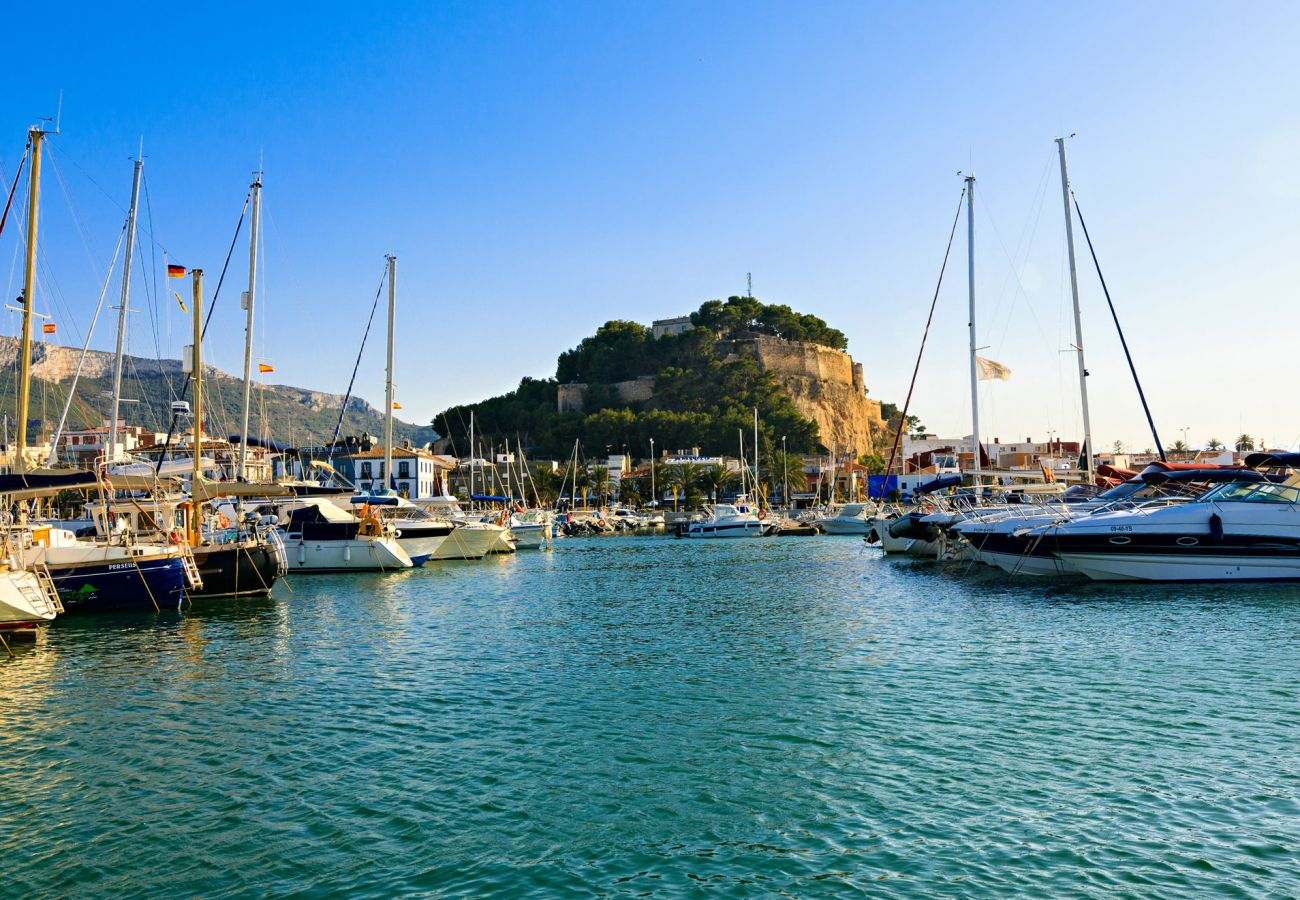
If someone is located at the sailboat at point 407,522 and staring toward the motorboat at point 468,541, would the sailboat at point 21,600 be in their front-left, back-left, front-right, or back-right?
back-right

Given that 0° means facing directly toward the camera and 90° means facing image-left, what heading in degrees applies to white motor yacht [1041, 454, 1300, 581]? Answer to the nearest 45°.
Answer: approximately 90°

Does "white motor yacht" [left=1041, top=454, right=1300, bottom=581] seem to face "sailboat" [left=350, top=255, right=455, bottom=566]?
yes

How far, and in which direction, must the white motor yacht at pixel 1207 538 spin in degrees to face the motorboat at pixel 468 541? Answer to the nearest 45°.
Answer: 0° — it already faces it

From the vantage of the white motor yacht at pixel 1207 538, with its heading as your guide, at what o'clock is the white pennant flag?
The white pennant flag is roughly at 2 o'clock from the white motor yacht.

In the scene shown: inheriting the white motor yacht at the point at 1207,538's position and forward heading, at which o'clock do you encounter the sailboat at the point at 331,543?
The sailboat is roughly at 12 o'clock from the white motor yacht.

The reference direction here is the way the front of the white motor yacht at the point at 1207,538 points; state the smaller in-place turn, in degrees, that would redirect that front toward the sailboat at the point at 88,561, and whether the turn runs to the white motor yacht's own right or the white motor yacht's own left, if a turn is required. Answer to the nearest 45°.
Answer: approximately 45° to the white motor yacht's own left

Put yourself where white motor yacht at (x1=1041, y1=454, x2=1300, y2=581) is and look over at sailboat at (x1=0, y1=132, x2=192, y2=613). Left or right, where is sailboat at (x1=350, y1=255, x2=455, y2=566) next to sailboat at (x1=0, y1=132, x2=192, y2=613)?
right
